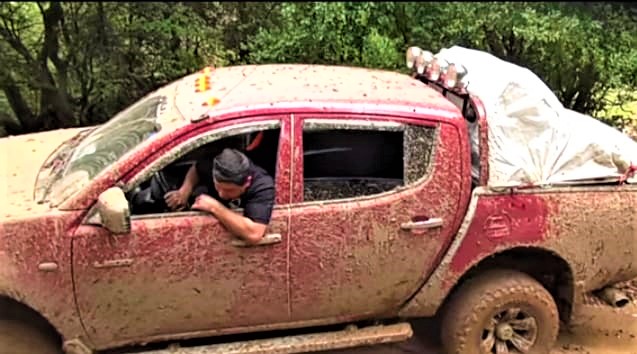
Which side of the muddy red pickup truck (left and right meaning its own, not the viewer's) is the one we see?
left
